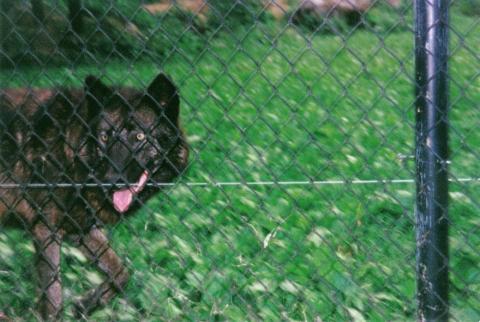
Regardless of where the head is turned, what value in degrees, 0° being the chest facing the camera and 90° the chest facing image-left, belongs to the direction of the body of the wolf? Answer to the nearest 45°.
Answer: approximately 270°
